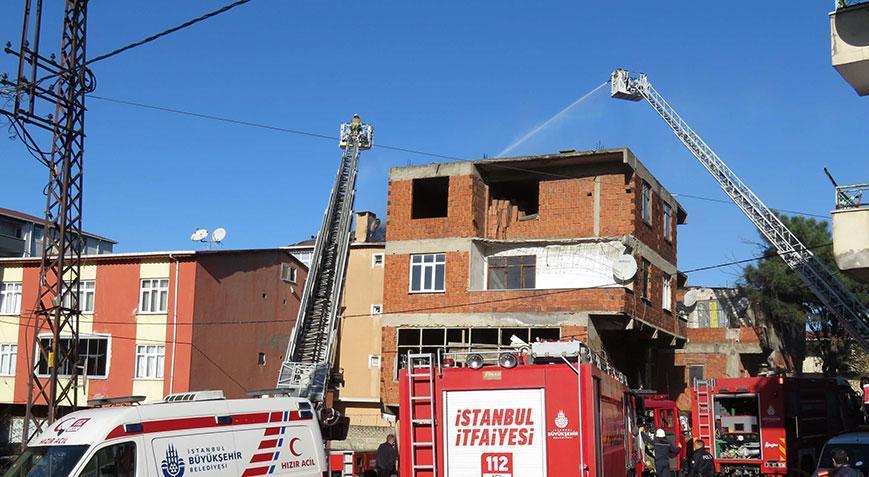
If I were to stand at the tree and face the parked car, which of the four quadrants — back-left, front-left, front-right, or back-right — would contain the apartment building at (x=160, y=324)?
front-right

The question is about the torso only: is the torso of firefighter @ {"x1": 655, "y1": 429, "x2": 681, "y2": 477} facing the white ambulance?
no

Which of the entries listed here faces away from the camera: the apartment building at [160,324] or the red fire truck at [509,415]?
the red fire truck

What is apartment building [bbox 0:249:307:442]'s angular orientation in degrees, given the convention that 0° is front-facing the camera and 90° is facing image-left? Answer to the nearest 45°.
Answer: approximately 45°

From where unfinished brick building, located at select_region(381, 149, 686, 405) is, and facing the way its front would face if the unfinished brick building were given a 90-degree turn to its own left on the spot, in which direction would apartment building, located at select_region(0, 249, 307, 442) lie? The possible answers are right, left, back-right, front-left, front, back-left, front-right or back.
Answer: back

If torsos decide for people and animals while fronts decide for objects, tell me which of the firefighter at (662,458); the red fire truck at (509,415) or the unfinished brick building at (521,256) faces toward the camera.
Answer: the unfinished brick building

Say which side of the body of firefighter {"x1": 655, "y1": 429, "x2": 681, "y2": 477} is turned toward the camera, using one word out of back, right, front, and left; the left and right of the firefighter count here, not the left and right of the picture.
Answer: back

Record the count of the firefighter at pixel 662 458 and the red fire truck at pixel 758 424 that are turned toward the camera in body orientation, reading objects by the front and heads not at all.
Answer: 0

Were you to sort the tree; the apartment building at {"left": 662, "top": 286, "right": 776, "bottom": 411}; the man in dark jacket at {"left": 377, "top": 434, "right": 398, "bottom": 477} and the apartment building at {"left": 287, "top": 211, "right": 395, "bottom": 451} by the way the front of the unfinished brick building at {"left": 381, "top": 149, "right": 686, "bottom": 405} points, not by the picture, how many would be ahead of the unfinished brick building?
1

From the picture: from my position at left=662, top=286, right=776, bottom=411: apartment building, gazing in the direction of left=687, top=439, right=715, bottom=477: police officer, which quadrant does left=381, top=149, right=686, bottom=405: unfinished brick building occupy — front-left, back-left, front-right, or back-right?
front-right

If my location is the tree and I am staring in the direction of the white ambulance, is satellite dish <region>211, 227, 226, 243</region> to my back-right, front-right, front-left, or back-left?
front-right

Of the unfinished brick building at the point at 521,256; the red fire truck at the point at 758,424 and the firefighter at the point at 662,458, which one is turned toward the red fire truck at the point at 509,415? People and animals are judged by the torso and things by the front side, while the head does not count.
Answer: the unfinished brick building

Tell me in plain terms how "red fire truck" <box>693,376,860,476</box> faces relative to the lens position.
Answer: facing away from the viewer and to the right of the viewer

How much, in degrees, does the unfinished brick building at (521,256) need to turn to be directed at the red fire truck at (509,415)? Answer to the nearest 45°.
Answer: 0° — it already faces it

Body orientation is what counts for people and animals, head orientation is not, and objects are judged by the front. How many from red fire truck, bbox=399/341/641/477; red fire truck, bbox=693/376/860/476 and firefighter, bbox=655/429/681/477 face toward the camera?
0

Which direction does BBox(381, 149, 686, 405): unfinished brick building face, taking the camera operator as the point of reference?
facing the viewer

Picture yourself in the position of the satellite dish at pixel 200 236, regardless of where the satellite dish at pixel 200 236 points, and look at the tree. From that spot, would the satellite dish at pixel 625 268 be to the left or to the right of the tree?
right

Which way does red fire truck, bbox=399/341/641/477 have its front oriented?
away from the camera

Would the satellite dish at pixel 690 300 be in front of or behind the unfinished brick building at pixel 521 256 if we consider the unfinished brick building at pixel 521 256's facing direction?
behind

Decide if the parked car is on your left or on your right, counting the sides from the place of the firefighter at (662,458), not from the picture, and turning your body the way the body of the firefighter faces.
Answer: on your right
